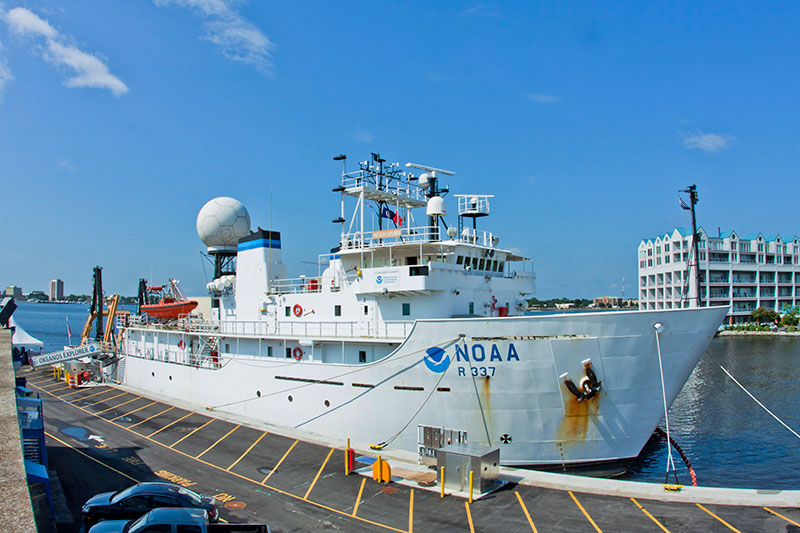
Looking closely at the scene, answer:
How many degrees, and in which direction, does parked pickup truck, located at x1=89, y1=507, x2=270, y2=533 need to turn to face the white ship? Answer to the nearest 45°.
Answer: approximately 135° to its right

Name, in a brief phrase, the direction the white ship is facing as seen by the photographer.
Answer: facing the viewer and to the right of the viewer

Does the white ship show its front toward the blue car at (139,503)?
no

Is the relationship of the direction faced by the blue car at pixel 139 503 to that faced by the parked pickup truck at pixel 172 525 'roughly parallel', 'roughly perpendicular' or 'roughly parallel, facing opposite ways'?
roughly parallel

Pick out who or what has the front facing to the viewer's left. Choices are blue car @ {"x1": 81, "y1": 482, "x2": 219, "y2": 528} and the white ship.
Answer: the blue car

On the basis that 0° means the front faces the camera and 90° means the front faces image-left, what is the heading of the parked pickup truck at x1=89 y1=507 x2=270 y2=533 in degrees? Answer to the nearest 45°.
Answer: approximately 90°

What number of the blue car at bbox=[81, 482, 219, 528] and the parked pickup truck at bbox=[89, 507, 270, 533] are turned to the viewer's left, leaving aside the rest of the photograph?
2

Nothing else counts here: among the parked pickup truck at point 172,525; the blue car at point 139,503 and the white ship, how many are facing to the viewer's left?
2

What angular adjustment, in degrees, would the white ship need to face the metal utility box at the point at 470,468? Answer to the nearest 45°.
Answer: approximately 45° to its right

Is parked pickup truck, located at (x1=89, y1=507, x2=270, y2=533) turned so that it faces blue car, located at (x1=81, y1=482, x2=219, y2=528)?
no
